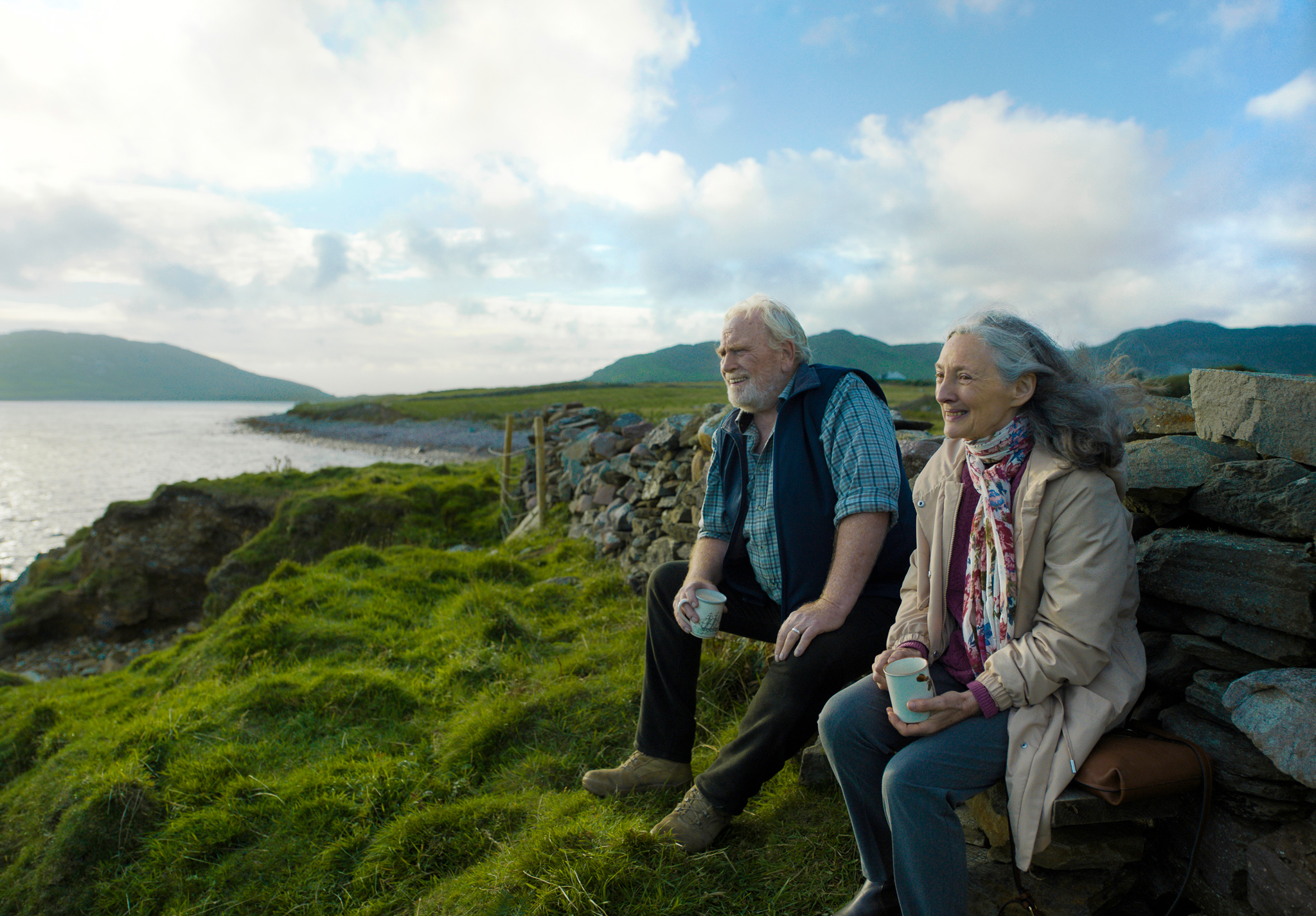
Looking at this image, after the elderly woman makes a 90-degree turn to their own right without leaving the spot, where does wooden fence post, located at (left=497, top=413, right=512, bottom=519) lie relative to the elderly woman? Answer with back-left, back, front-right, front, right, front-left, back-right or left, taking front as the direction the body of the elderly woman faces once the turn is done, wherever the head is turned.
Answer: front

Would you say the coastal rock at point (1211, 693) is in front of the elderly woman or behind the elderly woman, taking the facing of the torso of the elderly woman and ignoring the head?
behind

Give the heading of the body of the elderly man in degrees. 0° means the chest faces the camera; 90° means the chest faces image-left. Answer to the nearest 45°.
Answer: approximately 45°

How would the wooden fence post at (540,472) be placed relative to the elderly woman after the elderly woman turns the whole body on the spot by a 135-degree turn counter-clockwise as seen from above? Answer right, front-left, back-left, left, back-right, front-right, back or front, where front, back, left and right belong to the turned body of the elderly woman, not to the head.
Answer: back-left

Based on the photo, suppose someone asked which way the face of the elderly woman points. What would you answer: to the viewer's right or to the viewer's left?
to the viewer's left

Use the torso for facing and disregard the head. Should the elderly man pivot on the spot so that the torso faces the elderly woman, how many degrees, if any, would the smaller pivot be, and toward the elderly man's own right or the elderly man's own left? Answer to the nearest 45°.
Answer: approximately 90° to the elderly man's own left

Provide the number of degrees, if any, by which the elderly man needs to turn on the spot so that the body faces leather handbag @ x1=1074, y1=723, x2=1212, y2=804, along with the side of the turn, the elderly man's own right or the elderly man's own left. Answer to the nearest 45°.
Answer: approximately 90° to the elderly man's own left

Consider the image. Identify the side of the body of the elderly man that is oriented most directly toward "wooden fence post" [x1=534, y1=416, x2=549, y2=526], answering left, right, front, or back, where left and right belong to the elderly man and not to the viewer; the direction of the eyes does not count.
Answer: right

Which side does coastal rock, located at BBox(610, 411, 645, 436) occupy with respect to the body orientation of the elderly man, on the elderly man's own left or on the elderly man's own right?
on the elderly man's own right

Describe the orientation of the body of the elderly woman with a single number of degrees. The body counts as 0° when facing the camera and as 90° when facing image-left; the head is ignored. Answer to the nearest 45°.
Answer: approximately 45°

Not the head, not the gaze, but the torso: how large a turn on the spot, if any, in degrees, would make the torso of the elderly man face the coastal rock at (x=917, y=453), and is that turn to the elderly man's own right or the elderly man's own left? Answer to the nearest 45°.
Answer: approximately 180°

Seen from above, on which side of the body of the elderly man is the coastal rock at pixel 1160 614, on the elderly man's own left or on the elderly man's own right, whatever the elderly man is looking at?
on the elderly man's own left

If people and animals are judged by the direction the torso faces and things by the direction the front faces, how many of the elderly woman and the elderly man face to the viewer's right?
0
